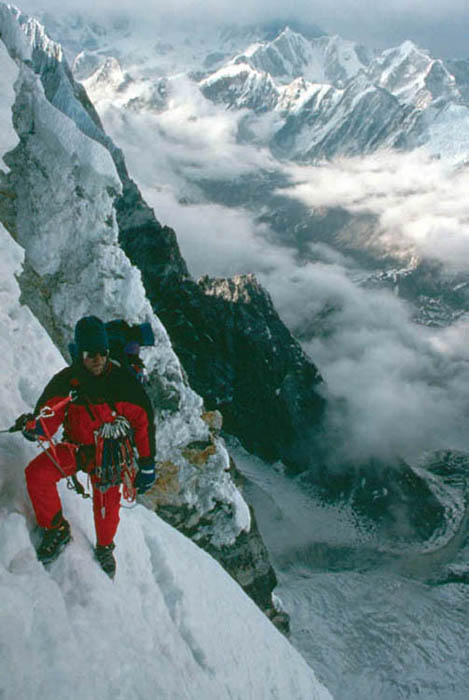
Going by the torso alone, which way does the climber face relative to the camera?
toward the camera
